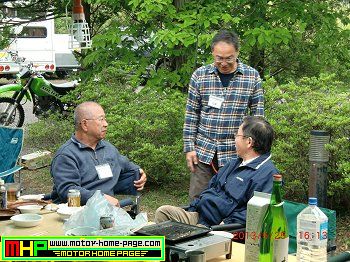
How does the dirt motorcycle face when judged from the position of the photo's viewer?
facing the viewer and to the left of the viewer

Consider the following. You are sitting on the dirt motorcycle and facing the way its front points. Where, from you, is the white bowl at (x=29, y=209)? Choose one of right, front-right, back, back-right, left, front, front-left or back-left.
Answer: front-left

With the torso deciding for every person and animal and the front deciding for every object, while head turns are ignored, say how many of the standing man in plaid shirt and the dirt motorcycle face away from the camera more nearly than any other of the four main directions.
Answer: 0

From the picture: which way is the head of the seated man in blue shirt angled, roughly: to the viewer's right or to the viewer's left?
to the viewer's right

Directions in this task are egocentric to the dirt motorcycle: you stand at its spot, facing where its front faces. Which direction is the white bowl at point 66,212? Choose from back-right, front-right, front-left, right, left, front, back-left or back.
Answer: front-left

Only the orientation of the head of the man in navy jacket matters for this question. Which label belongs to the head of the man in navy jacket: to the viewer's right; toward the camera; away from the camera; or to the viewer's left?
to the viewer's left

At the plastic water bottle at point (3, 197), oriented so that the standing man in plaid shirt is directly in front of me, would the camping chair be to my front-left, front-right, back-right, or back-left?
front-left

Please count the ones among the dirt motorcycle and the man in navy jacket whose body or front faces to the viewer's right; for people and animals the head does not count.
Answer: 0

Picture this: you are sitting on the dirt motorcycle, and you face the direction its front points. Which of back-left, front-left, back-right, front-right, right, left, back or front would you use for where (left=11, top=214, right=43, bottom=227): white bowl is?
front-left

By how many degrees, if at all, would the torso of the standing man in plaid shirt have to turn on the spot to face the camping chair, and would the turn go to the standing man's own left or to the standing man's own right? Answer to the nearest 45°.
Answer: approximately 135° to the standing man's own right

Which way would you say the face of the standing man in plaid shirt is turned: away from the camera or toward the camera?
toward the camera

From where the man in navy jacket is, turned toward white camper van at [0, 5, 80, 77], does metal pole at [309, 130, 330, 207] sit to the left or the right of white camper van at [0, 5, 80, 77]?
right

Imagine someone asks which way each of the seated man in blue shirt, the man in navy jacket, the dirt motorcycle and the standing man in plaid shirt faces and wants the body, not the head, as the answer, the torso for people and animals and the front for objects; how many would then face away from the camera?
0

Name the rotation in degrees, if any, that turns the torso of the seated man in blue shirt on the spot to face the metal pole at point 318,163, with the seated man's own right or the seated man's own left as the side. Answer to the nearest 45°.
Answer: approximately 45° to the seated man's own left

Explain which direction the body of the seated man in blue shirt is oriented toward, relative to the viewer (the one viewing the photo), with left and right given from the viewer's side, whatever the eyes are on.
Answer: facing the viewer and to the right of the viewer

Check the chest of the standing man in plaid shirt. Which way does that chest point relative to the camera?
toward the camera
